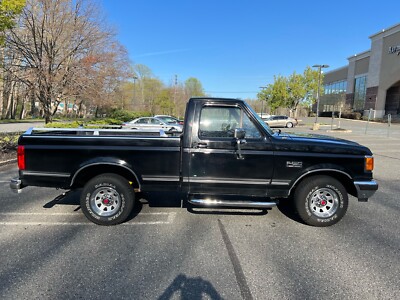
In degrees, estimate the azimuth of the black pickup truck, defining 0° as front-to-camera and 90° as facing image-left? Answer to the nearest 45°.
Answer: approximately 270°

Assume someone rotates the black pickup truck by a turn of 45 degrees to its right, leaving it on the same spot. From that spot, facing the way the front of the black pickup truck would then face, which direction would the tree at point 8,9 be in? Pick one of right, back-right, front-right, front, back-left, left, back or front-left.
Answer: back

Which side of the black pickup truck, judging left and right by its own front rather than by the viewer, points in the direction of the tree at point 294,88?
left

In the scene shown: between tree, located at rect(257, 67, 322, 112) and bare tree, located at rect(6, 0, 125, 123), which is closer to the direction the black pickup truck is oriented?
the tree

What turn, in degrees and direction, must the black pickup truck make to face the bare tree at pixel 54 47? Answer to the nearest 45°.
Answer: approximately 135° to its left

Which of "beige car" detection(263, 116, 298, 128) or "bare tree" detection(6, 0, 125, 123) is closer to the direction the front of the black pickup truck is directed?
the beige car

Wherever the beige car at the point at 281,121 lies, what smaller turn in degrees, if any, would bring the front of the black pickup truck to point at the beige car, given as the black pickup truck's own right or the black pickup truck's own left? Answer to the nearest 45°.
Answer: approximately 90° to the black pickup truck's own left
